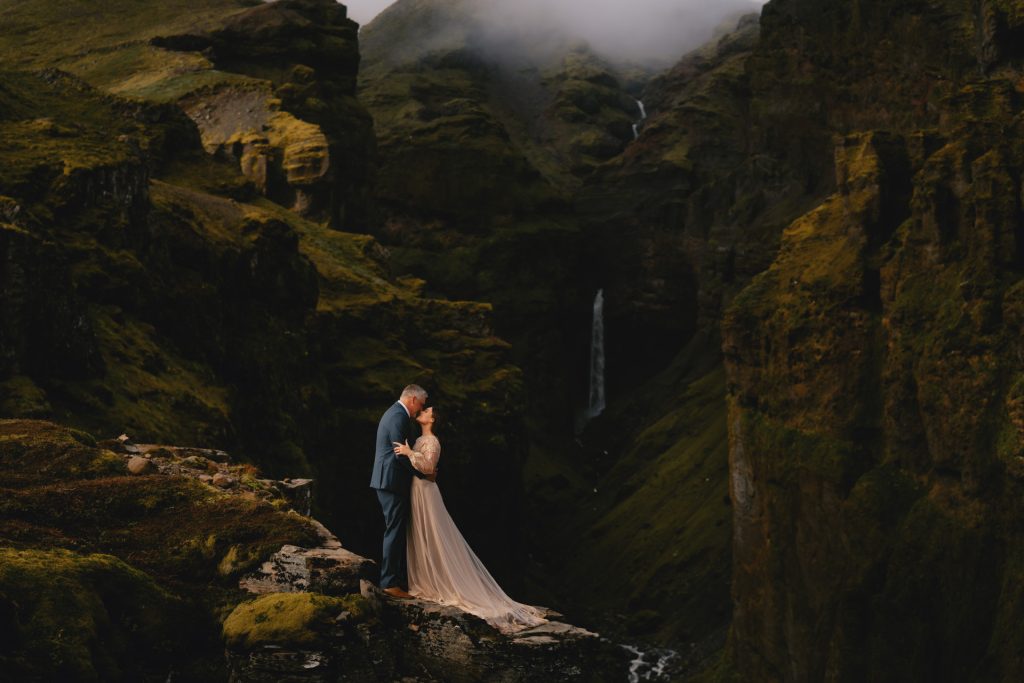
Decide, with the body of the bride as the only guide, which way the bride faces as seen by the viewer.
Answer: to the viewer's left

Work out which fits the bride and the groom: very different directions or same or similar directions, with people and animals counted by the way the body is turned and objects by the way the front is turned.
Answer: very different directions

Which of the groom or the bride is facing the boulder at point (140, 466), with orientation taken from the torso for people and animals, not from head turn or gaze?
the bride

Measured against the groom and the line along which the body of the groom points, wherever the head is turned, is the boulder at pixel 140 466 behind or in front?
behind

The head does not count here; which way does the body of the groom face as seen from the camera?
to the viewer's right

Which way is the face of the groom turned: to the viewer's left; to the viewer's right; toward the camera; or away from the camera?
to the viewer's right

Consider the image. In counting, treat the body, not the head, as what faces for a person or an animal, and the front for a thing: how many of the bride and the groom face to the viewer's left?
1

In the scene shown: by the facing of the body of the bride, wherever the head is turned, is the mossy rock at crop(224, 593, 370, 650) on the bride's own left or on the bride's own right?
on the bride's own left

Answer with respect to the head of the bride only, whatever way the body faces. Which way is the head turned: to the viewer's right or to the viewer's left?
to the viewer's left
